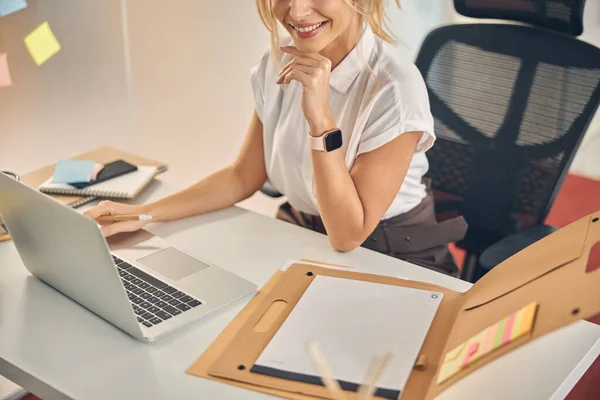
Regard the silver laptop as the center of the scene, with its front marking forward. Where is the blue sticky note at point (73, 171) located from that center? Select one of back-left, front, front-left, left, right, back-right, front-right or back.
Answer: front-left

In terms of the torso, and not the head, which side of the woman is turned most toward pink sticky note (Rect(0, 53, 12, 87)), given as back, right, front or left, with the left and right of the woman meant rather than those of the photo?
right

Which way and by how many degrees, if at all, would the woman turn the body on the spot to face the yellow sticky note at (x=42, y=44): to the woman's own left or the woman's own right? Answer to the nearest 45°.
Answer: approximately 90° to the woman's own right

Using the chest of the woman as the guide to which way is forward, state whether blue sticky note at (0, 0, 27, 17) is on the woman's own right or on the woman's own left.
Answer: on the woman's own right

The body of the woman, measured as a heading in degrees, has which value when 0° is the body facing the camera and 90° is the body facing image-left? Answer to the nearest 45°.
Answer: approximately 45°

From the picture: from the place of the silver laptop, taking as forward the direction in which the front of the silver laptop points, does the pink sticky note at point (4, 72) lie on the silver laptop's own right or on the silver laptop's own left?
on the silver laptop's own left

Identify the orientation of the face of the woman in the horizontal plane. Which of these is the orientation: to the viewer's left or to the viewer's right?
to the viewer's left

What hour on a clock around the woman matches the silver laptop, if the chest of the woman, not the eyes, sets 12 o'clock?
The silver laptop is roughly at 12 o'clock from the woman.

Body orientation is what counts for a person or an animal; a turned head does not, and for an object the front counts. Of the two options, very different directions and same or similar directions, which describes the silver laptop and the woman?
very different directions

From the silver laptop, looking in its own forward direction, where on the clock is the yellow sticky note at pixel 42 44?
The yellow sticky note is roughly at 10 o'clock from the silver laptop.

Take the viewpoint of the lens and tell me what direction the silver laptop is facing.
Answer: facing away from the viewer and to the right of the viewer
